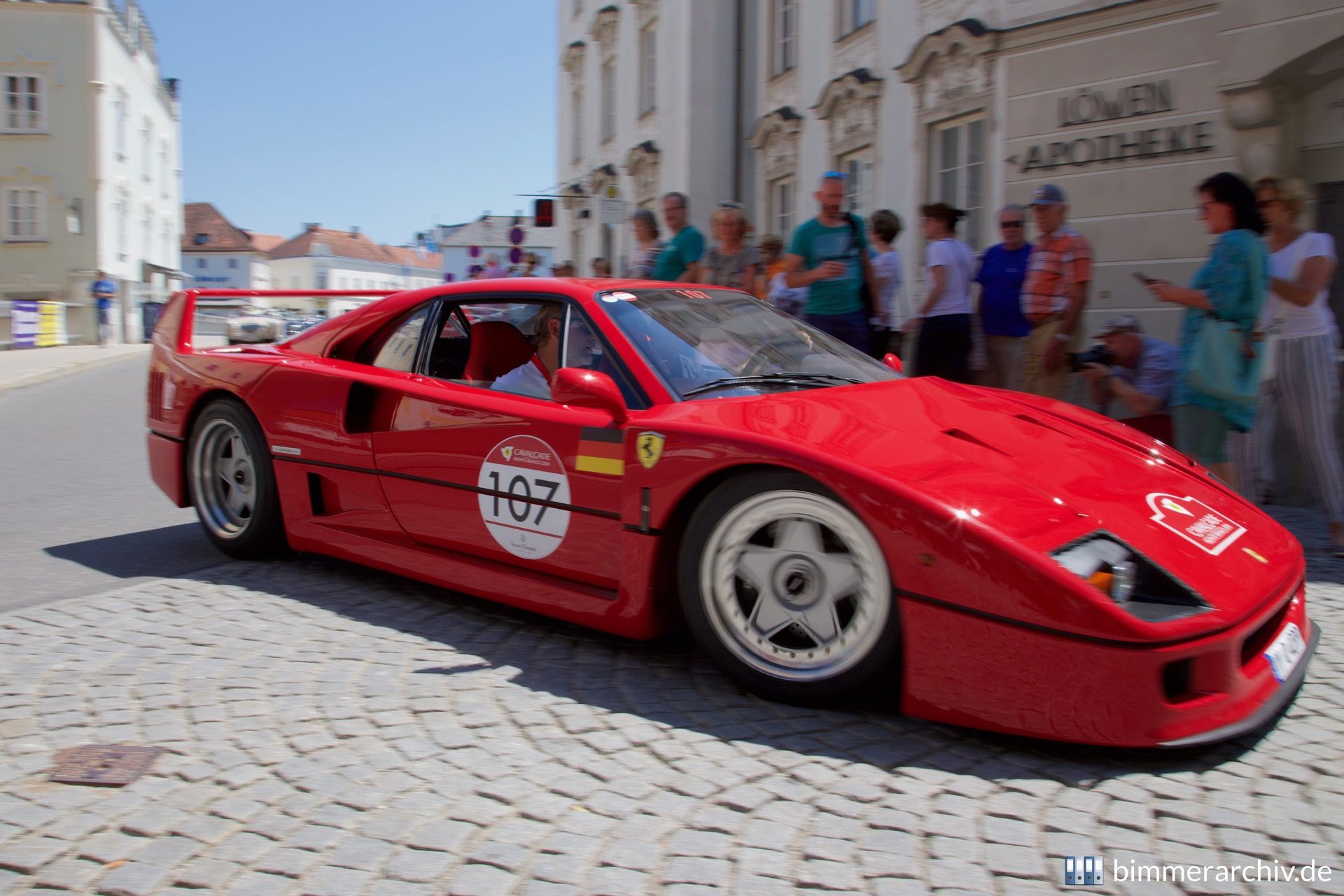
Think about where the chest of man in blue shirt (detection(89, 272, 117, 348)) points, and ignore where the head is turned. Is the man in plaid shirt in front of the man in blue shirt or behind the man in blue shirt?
in front

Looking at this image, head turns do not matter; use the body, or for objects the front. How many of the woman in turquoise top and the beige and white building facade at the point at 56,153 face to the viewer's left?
1

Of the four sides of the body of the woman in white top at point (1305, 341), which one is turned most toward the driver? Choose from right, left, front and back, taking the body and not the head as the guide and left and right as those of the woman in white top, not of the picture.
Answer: front

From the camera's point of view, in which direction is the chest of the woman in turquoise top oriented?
to the viewer's left

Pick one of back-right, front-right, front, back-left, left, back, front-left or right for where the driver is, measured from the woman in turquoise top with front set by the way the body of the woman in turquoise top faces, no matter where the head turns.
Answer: front-left

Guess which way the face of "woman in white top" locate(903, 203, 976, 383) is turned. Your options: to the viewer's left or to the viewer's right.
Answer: to the viewer's left

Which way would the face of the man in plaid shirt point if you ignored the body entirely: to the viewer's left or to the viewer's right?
to the viewer's left

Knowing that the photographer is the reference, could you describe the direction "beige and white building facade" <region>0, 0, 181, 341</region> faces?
facing to the right of the viewer

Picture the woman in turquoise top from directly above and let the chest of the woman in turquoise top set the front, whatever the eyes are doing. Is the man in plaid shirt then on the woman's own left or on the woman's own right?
on the woman's own right

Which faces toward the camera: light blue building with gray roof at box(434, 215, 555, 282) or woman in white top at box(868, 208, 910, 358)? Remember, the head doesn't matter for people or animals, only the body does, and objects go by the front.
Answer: the light blue building with gray roof

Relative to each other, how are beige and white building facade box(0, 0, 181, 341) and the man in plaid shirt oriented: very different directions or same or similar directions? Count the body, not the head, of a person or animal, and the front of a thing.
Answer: very different directions

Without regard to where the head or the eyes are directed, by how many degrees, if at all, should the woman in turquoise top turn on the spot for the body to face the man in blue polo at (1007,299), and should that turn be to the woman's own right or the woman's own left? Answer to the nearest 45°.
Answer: approximately 45° to the woman's own right

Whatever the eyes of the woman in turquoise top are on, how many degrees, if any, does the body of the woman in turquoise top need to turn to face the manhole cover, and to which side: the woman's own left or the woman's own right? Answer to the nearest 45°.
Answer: approximately 45° to the woman's own left

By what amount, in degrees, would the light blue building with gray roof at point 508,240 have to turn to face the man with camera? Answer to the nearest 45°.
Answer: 0° — it already faces them
